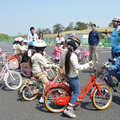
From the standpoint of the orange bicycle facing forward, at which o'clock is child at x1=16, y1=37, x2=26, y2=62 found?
The child is roughly at 8 o'clock from the orange bicycle.

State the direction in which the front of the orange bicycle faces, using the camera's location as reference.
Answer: facing to the right of the viewer

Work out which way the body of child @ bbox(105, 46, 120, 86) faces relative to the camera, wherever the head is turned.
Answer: to the viewer's left

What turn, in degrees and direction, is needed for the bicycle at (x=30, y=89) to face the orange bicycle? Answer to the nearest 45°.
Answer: approximately 45° to its right

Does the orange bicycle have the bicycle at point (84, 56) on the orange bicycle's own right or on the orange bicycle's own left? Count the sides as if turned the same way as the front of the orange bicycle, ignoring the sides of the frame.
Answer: on the orange bicycle's own left

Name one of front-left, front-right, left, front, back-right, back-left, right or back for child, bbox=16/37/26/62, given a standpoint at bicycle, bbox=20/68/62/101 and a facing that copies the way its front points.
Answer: left

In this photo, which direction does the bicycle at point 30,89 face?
to the viewer's right
